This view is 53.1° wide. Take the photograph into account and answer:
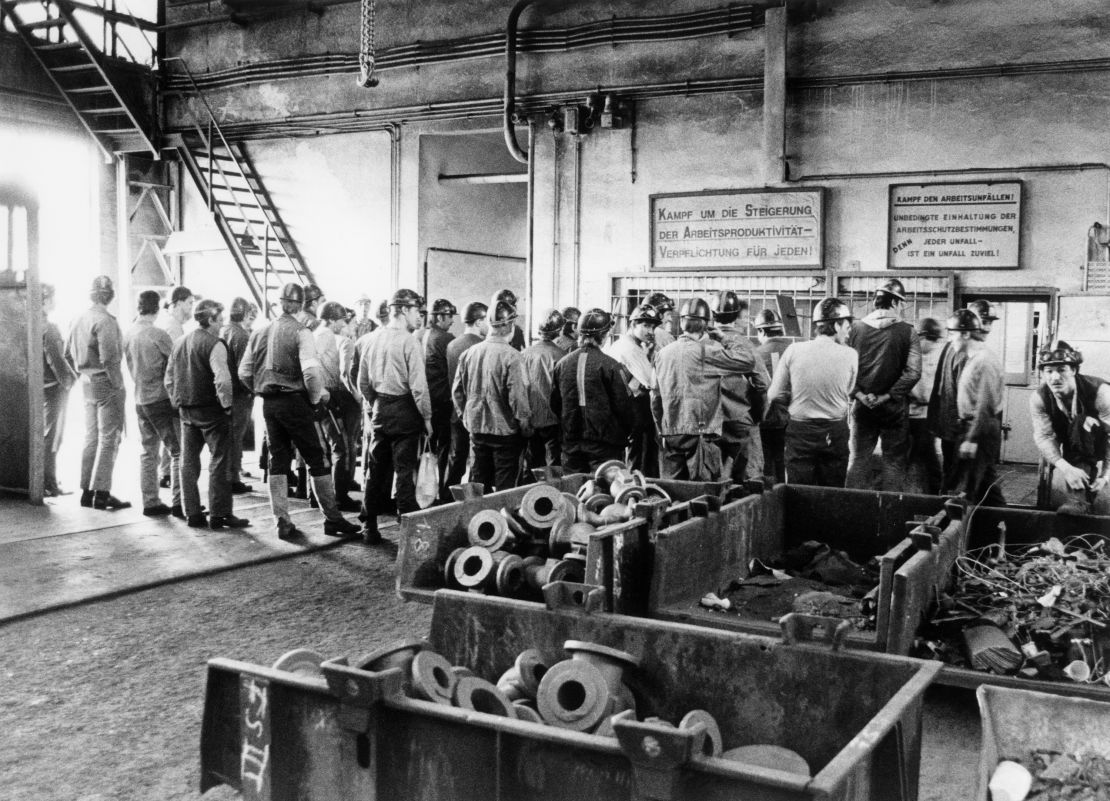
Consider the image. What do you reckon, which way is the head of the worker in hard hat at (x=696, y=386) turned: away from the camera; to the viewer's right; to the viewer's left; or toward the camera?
away from the camera

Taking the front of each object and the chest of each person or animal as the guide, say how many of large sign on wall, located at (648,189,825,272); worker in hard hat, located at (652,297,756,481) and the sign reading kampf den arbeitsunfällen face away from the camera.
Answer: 1

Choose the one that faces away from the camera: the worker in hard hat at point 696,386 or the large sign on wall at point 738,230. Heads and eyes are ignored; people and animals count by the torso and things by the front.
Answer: the worker in hard hat

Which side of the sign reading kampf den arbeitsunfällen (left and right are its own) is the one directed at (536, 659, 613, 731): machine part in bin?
front

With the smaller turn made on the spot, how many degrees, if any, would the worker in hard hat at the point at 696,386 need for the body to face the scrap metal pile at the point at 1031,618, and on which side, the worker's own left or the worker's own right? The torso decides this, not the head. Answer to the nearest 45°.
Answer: approximately 135° to the worker's own right

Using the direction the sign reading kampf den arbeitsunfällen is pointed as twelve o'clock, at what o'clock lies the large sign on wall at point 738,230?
The large sign on wall is roughly at 3 o'clock from the sign reading kampf den arbeitsunfällen.

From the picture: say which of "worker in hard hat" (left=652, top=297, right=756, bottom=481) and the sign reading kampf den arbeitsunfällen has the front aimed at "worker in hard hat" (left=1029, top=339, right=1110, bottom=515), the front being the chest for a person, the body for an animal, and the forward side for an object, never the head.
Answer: the sign reading kampf den arbeitsunfällen

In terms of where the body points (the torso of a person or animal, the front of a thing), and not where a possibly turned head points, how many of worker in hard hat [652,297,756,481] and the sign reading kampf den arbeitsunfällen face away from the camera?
1

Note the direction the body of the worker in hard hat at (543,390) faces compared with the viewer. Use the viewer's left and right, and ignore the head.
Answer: facing away from the viewer and to the right of the viewer

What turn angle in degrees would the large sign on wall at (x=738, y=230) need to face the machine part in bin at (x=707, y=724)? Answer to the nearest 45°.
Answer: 0° — it already faces it

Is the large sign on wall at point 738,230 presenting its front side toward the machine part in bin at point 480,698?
yes

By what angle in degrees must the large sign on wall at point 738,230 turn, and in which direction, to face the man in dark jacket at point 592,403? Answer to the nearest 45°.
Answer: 0° — it already faces them

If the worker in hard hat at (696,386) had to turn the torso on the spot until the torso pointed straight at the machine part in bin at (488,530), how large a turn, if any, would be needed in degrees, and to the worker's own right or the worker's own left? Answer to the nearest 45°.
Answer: approximately 135° to the worker's own left

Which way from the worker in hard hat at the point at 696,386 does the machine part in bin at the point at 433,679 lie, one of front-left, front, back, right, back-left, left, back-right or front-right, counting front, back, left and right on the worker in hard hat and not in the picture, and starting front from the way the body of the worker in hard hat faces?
back

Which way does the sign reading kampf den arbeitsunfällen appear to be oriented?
toward the camera

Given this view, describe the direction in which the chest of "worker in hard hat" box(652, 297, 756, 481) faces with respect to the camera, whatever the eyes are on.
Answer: away from the camera

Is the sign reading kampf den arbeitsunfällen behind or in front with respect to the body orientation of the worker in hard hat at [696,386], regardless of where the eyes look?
in front

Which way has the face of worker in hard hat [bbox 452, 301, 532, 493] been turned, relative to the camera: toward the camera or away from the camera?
away from the camera

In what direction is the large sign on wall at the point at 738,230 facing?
toward the camera
